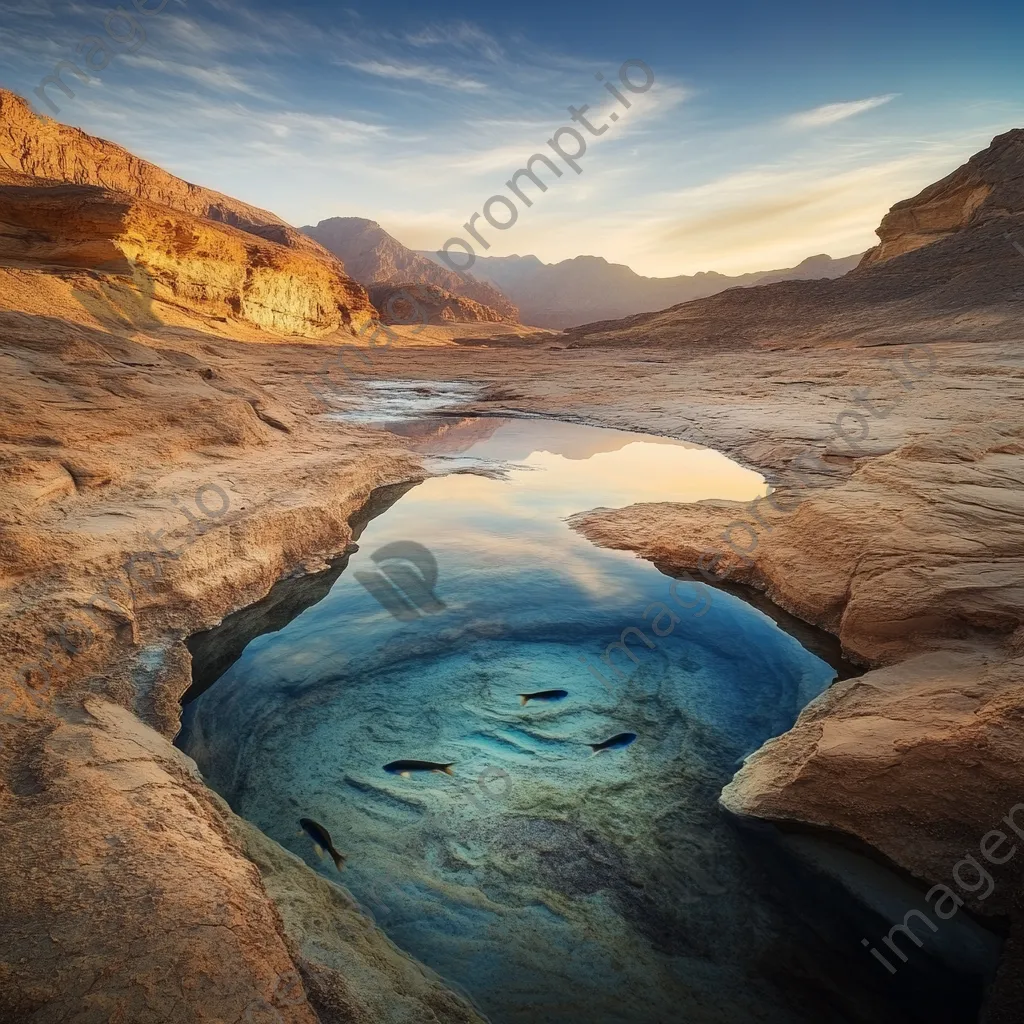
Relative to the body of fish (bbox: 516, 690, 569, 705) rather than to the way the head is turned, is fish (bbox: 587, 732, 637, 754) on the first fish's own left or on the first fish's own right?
on the first fish's own right

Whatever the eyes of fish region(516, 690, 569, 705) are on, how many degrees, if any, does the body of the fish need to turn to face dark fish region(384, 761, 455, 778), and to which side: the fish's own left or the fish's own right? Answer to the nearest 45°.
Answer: approximately 135° to the fish's own right

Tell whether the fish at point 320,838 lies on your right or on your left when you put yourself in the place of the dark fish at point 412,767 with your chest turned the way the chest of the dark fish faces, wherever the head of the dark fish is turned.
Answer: on your left

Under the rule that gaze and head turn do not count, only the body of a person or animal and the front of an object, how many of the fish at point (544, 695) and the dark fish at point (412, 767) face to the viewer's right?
1

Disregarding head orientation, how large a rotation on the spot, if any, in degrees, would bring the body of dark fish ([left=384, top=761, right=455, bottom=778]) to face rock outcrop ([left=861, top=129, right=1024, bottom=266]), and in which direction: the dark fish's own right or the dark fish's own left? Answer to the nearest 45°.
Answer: approximately 135° to the dark fish's own right

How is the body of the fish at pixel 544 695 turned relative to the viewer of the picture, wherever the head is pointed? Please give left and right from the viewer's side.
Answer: facing to the right of the viewer

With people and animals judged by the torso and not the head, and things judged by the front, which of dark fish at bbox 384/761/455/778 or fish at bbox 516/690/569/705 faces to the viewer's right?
the fish

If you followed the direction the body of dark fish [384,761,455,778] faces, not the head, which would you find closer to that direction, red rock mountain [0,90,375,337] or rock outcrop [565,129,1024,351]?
the red rock mountain

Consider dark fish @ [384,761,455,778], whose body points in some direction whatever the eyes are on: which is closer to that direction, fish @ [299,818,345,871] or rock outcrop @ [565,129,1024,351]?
the fish

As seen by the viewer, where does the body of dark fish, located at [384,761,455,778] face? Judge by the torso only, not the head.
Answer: to the viewer's left

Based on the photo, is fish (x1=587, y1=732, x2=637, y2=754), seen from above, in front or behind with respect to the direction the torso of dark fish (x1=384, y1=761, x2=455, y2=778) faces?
behind

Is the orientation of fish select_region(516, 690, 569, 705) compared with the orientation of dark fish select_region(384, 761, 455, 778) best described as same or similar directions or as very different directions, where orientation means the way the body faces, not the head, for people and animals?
very different directions
